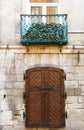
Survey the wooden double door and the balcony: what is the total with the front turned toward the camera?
2

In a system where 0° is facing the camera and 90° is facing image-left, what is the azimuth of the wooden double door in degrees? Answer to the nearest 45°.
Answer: approximately 0°
